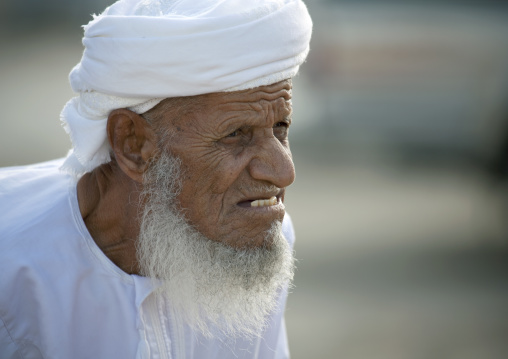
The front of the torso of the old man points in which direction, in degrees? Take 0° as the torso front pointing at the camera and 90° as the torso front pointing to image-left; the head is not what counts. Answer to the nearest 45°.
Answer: approximately 315°
